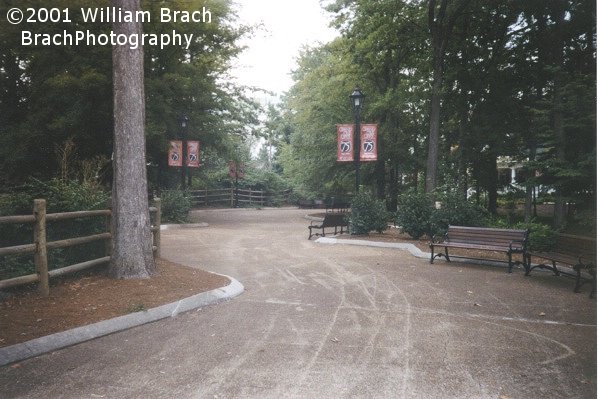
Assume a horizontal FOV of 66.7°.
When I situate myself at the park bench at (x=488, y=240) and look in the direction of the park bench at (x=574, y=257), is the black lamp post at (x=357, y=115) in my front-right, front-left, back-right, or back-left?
back-left

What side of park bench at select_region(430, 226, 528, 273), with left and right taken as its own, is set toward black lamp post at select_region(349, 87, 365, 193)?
right

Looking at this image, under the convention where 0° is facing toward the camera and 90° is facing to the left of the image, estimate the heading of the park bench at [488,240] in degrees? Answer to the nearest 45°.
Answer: approximately 45°

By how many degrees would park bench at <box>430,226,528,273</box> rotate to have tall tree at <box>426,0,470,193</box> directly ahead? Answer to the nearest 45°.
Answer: approximately 135° to its right

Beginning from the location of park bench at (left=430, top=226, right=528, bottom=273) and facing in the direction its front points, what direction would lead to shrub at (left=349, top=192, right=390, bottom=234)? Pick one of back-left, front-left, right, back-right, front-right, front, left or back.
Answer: right

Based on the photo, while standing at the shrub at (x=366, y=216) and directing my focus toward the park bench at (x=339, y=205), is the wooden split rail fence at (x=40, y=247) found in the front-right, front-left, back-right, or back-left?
back-left

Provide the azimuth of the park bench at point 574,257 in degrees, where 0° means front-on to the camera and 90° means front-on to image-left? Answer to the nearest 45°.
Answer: approximately 45°

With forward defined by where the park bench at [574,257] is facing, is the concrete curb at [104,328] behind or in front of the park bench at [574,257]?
in front

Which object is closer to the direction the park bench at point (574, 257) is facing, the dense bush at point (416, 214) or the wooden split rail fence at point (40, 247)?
the wooden split rail fence

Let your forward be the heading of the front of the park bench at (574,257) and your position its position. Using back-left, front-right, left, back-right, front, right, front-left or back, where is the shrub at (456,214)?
right

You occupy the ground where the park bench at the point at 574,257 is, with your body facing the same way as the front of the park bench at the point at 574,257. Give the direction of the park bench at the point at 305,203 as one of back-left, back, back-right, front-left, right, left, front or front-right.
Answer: right

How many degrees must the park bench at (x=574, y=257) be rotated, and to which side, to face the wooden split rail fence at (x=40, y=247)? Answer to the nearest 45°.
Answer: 0° — it already faces it

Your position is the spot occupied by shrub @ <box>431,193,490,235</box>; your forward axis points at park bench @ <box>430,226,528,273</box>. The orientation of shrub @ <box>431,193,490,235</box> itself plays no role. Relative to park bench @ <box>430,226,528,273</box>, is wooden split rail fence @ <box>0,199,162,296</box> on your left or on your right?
right
